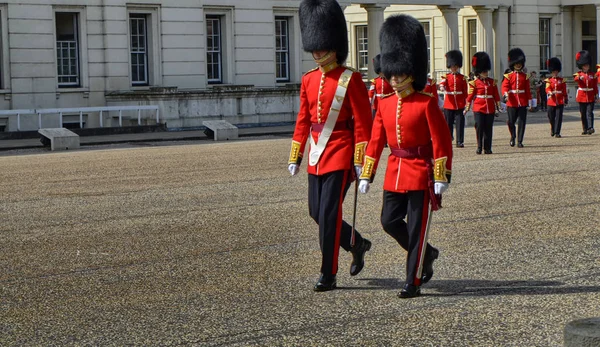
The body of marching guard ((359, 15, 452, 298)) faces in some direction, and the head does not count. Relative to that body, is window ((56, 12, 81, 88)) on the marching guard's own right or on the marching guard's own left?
on the marching guard's own right

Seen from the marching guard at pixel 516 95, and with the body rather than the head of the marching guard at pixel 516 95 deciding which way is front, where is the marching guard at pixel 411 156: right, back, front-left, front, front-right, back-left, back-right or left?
front

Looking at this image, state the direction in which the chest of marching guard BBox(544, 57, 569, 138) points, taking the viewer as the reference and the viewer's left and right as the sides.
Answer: facing the viewer

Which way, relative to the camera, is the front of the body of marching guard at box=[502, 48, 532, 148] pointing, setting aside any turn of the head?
toward the camera

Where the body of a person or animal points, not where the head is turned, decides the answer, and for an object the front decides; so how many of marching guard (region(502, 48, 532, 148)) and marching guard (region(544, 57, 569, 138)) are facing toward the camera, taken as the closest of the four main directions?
2

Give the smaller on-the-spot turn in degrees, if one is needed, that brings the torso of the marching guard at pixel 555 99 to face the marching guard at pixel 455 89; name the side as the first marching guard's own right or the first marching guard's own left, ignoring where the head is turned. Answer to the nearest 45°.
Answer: approximately 45° to the first marching guard's own right

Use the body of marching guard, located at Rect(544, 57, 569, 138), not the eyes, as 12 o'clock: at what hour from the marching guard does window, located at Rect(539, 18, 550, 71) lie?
The window is roughly at 6 o'clock from the marching guard.

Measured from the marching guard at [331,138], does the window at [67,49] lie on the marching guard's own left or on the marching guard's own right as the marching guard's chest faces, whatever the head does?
on the marching guard's own right

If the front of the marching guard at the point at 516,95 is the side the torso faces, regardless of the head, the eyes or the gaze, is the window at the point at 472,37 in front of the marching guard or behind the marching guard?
behind

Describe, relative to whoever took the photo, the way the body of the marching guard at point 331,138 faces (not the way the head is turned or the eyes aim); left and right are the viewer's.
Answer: facing the viewer and to the left of the viewer

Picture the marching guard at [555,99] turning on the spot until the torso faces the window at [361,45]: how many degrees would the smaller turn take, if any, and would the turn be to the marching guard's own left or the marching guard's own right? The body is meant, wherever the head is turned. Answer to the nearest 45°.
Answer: approximately 180°

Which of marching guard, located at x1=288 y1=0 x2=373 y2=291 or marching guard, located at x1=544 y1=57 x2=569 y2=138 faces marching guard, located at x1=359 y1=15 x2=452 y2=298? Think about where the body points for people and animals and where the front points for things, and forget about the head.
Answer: marching guard, located at x1=544 y1=57 x2=569 y2=138

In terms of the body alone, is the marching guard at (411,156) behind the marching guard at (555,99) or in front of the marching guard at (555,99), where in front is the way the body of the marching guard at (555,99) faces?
in front
